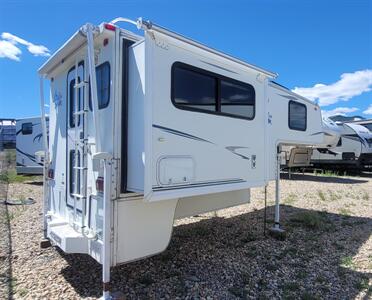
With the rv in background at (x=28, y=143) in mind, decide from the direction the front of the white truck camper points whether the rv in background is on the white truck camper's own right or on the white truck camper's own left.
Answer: on the white truck camper's own left

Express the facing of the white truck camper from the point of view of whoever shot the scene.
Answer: facing away from the viewer and to the right of the viewer

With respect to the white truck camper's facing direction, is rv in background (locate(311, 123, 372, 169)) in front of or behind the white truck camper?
in front
